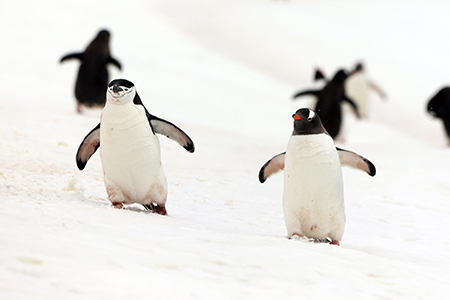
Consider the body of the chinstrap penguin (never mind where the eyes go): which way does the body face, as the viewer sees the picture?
toward the camera

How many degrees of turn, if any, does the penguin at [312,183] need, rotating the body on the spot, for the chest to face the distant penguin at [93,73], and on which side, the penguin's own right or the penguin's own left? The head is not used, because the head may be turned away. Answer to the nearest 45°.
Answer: approximately 135° to the penguin's own right

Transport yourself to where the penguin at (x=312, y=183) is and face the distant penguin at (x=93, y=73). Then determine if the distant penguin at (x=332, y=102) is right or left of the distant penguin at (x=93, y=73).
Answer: right

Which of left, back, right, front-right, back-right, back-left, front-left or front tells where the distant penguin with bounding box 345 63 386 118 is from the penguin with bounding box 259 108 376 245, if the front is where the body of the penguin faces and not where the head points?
back

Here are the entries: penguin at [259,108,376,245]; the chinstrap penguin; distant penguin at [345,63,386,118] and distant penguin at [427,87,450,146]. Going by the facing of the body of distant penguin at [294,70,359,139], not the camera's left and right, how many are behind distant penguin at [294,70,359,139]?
2

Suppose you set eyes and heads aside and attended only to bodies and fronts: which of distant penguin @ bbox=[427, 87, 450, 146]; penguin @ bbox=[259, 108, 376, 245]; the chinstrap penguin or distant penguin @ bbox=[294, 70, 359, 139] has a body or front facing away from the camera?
distant penguin @ bbox=[294, 70, 359, 139]

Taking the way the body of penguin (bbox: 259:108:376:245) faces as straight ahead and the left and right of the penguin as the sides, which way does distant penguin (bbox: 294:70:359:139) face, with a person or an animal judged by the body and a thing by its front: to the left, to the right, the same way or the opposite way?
the opposite way

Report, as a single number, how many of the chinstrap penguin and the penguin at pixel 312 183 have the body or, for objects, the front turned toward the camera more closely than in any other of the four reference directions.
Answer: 2

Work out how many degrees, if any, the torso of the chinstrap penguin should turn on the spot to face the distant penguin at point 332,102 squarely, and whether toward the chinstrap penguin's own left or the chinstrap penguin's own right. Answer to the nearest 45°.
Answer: approximately 135° to the chinstrap penguin's own left

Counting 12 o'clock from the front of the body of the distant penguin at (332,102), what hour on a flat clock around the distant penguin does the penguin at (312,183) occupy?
The penguin is roughly at 6 o'clock from the distant penguin.

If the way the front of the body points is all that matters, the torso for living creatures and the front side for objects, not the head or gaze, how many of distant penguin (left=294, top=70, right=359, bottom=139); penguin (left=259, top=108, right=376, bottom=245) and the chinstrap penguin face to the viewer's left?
0
